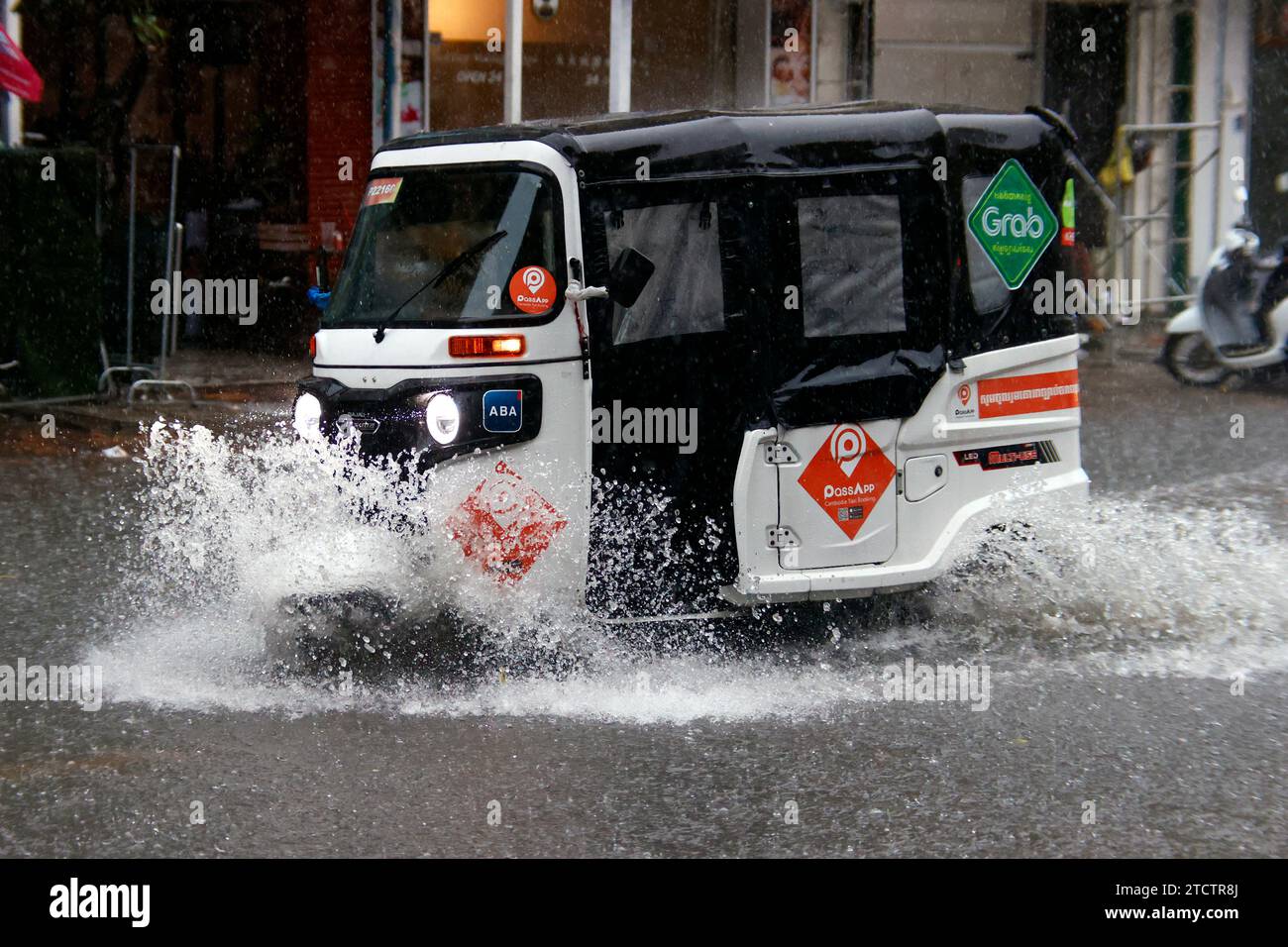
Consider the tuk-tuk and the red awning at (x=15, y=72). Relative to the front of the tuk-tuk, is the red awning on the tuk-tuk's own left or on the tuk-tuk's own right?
on the tuk-tuk's own right

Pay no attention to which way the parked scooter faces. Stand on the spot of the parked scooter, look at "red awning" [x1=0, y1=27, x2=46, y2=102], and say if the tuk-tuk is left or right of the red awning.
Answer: left

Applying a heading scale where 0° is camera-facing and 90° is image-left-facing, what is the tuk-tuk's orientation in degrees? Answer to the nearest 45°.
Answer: approximately 45°
